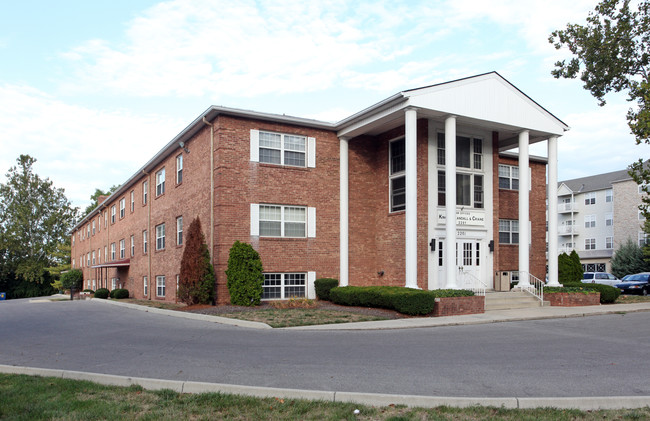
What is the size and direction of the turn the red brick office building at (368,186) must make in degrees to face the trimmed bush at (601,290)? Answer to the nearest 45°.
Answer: approximately 45° to its left

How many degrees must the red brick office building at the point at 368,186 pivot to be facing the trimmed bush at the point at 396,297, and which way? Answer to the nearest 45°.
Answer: approximately 45° to its right

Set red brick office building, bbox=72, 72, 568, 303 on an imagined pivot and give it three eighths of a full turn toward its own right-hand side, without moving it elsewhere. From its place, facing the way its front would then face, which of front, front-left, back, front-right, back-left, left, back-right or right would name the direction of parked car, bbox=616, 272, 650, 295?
back-right

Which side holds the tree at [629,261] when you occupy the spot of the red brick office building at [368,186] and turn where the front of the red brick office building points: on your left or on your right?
on your left

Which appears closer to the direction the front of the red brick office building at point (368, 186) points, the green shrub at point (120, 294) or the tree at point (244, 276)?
the tree

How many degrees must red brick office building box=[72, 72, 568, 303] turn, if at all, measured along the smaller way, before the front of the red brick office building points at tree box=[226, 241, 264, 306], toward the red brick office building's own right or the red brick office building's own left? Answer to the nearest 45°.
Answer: approximately 90° to the red brick office building's own right

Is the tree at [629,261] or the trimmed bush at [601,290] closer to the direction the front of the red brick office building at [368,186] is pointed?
the trimmed bush

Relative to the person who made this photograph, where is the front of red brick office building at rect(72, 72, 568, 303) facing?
facing the viewer and to the right of the viewer
